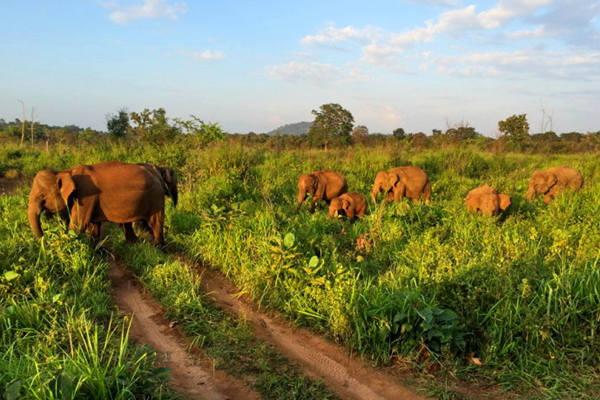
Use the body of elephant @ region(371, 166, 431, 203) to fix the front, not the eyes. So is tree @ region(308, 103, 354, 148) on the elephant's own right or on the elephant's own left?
on the elephant's own right

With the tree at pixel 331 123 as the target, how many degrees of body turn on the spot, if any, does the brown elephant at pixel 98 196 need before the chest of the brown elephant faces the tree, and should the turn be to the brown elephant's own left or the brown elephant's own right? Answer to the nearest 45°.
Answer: approximately 135° to the brown elephant's own right

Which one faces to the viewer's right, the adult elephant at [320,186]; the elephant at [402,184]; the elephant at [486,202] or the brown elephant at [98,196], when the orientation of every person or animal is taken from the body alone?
the elephant at [486,202]

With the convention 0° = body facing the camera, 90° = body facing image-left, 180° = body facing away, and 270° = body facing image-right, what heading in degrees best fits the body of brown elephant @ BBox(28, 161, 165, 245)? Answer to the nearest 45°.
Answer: approximately 90°

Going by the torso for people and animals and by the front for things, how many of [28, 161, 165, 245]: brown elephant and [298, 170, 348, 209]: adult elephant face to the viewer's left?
2

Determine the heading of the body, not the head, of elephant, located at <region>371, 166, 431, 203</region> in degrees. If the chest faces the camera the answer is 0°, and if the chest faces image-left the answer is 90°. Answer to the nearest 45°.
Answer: approximately 90°

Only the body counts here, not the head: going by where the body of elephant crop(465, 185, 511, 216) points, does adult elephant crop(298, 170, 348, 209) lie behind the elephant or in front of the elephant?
behind

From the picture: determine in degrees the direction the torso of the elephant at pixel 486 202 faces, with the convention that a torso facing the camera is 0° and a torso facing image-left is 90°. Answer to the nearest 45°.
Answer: approximately 270°

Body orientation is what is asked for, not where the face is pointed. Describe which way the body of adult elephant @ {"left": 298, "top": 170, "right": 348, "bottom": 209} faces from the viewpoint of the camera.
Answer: to the viewer's left

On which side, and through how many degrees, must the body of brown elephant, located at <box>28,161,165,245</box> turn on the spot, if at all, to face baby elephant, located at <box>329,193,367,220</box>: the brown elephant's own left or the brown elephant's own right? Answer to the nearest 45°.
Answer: approximately 180°
